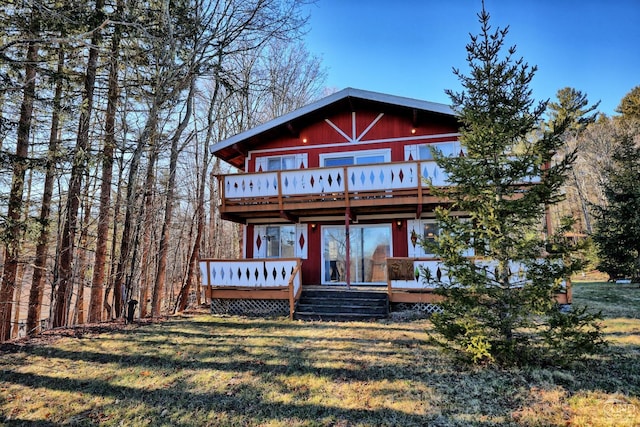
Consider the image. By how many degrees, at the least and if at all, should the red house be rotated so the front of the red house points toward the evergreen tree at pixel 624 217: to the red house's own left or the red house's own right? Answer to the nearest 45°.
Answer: approximately 90° to the red house's own left

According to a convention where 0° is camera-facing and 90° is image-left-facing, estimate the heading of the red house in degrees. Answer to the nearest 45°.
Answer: approximately 0°

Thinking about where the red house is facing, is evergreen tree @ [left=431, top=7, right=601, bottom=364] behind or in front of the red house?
in front
